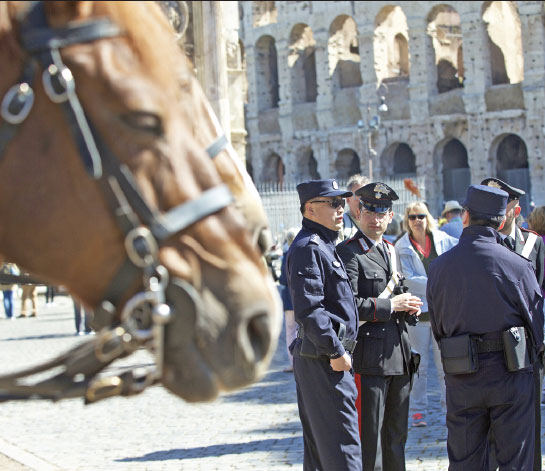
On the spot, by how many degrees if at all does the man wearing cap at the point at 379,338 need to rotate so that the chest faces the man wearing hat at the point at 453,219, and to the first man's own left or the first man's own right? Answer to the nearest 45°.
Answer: approximately 135° to the first man's own left

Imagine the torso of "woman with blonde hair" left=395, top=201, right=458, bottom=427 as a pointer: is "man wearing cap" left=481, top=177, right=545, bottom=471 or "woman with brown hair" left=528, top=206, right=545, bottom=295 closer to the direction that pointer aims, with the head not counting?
the man wearing cap

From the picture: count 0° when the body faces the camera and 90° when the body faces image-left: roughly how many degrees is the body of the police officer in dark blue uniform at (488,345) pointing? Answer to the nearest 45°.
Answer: approximately 180°

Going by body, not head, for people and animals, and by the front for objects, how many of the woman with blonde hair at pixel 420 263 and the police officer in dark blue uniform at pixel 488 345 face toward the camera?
1

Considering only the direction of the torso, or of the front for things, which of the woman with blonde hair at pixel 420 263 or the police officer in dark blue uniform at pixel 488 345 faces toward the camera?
the woman with blonde hair

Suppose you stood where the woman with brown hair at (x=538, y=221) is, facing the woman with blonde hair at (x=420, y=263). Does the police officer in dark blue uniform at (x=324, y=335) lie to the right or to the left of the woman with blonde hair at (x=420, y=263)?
left

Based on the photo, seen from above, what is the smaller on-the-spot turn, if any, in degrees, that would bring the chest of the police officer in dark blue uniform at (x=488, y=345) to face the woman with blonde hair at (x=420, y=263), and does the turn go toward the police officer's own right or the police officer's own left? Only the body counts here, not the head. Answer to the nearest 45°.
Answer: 0° — they already face them

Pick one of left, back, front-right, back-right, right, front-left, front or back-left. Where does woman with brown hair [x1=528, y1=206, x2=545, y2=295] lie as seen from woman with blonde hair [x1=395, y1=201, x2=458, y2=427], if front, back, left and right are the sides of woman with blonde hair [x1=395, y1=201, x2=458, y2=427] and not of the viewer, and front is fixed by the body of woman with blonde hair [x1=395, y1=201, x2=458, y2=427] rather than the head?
left

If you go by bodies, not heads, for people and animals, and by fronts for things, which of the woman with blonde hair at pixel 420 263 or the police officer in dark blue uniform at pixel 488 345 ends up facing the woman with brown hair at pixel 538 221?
the police officer in dark blue uniform

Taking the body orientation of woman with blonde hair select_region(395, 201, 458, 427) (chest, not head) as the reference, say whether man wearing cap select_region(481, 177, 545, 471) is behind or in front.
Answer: in front

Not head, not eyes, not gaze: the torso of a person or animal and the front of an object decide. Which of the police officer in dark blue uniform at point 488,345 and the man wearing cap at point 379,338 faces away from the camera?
the police officer in dark blue uniform

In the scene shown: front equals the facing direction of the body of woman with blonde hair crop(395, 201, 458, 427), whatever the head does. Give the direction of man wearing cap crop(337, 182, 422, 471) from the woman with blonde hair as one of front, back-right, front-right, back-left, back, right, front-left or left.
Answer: front

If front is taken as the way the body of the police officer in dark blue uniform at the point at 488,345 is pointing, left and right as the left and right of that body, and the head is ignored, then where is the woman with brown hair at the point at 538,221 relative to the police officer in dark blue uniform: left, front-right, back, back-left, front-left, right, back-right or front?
front

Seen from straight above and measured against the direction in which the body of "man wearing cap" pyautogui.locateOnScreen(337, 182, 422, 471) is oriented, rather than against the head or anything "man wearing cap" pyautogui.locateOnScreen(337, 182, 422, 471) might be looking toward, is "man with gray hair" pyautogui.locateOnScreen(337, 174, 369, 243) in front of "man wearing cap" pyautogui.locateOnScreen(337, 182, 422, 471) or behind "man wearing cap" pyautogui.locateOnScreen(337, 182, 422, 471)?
behind

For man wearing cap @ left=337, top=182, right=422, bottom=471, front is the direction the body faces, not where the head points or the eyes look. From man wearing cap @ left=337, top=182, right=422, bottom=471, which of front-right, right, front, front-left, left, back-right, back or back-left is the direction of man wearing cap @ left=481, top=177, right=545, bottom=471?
left

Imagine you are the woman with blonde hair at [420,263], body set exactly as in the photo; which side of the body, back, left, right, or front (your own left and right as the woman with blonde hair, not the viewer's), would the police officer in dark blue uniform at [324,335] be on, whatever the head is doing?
front

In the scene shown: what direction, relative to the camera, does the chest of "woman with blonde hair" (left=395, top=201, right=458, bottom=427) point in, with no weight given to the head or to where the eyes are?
toward the camera

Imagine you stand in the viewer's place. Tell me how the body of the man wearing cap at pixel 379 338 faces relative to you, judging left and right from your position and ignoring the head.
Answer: facing the viewer and to the right of the viewer
